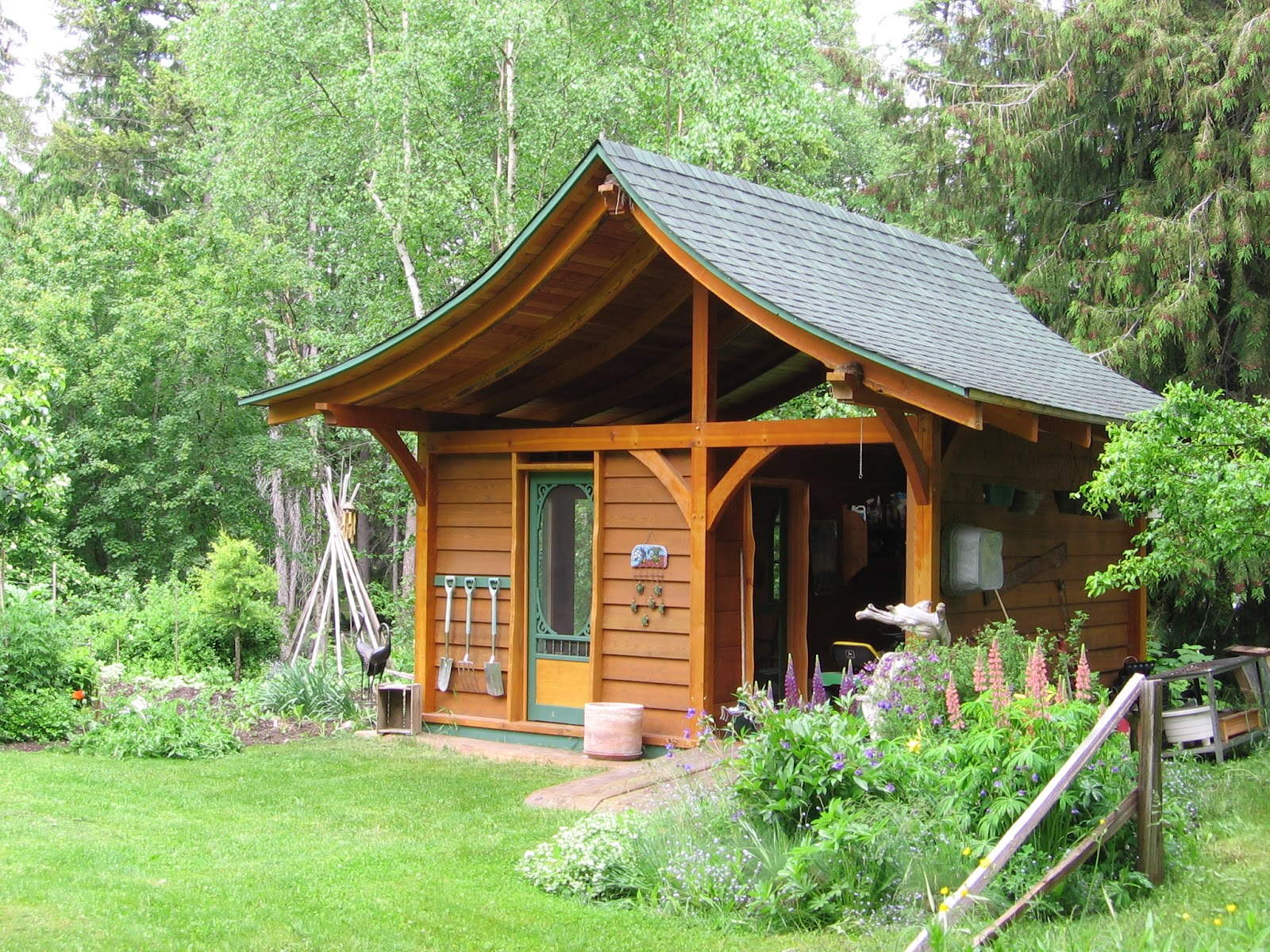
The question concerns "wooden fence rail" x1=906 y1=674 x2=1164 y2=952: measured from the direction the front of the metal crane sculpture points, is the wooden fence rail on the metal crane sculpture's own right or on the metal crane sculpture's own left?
on the metal crane sculpture's own right

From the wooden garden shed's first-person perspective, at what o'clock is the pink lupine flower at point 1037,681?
The pink lupine flower is roughly at 10 o'clock from the wooden garden shed.

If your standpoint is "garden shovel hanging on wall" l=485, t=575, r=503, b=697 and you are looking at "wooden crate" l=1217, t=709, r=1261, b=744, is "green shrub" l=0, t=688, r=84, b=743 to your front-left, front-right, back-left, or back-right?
back-right

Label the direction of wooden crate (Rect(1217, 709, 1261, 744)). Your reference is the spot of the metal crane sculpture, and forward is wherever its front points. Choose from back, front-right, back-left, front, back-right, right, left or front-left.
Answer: front-right

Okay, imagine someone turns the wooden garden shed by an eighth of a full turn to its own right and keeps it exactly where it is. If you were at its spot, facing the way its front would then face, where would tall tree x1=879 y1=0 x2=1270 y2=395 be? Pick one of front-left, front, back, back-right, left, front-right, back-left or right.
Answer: back-right

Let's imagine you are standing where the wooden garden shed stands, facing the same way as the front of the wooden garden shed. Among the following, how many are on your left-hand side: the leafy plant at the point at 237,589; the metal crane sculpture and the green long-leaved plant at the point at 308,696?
0

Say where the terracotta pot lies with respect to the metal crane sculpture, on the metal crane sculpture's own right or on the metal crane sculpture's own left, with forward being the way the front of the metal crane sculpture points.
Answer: on the metal crane sculpture's own right

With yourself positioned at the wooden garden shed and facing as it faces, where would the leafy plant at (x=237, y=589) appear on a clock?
The leafy plant is roughly at 3 o'clock from the wooden garden shed.

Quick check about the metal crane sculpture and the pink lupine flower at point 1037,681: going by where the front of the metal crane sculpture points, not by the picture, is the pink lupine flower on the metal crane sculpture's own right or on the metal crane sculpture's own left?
on the metal crane sculpture's own right

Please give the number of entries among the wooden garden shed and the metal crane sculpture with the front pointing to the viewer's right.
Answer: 1

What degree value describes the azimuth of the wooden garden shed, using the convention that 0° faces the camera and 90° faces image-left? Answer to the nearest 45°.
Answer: approximately 45°

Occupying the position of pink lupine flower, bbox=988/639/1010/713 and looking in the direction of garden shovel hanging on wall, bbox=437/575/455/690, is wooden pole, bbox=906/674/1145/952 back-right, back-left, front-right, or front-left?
back-left

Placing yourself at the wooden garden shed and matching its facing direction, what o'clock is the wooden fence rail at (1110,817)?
The wooden fence rail is roughly at 10 o'clock from the wooden garden shed.
